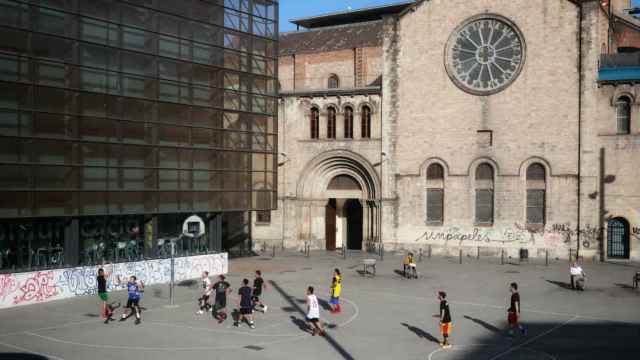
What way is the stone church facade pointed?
toward the camera

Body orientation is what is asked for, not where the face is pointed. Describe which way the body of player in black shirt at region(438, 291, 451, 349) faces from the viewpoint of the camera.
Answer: to the viewer's left

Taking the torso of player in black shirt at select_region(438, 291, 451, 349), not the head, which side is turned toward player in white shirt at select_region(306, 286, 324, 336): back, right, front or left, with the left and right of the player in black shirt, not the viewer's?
front

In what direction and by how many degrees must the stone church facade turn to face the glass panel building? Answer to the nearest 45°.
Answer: approximately 45° to its right

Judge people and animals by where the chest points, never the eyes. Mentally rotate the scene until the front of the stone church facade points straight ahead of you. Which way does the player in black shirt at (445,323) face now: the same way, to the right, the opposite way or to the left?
to the right

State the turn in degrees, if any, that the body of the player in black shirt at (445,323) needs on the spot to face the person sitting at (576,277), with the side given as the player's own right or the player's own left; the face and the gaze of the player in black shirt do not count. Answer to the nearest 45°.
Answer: approximately 135° to the player's own right

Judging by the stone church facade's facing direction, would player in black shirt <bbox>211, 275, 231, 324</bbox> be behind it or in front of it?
in front

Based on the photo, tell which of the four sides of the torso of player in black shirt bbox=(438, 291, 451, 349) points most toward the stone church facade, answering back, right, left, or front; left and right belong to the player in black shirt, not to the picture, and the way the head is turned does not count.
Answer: right

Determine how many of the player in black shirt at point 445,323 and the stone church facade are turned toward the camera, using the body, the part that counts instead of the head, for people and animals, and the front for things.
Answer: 1

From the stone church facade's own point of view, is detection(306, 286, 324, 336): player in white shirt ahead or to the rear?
ahead
